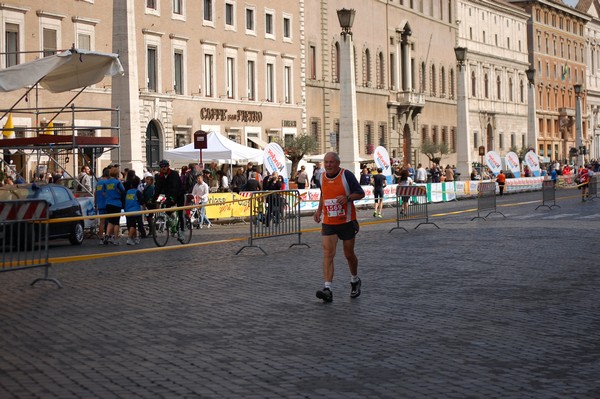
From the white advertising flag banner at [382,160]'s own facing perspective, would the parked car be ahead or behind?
ahead

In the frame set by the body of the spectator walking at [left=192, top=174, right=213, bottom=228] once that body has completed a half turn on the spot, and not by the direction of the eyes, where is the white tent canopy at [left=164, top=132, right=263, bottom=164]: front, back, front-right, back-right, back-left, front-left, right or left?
front-left

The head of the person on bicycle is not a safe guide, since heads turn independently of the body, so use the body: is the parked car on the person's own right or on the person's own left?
on the person's own right

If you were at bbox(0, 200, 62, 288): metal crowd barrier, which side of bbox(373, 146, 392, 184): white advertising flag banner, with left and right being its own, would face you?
front

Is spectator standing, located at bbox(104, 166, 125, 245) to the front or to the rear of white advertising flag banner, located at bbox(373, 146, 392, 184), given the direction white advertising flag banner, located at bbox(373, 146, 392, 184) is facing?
to the front

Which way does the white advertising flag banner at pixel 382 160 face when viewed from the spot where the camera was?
facing the viewer

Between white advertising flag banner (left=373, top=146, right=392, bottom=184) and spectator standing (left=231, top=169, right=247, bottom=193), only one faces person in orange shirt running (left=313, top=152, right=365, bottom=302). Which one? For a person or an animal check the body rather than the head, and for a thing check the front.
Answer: the white advertising flag banner

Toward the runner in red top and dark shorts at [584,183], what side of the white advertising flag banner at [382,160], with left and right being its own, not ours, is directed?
left

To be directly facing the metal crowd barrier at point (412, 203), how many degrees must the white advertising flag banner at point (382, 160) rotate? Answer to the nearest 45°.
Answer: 0° — it already faces it

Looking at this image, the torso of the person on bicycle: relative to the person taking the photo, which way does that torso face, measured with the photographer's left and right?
facing the viewer and to the left of the viewer

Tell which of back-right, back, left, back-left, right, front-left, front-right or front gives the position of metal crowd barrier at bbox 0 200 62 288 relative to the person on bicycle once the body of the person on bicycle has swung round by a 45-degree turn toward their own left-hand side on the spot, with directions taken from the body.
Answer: front
